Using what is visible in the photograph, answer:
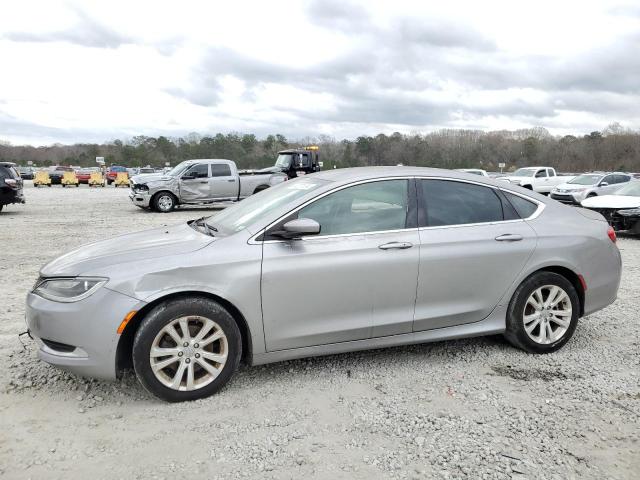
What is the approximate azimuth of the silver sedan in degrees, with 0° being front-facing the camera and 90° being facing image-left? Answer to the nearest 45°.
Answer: approximately 90°

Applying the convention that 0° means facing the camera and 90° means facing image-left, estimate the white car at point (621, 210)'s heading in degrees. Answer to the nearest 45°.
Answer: approximately 45°

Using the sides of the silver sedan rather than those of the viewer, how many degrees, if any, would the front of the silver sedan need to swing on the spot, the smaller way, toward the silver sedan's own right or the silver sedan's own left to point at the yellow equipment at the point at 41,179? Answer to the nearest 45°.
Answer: approximately 45° to the silver sedan's own right

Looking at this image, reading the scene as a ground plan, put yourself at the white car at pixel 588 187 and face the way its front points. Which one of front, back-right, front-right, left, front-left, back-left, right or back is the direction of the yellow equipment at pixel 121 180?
front-right

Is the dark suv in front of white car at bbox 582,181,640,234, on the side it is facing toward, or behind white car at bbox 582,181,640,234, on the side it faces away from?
in front

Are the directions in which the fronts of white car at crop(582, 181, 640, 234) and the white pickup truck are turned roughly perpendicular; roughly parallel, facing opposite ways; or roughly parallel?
roughly parallel

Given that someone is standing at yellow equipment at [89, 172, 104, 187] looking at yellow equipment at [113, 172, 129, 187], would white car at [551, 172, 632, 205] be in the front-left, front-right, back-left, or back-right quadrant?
front-right

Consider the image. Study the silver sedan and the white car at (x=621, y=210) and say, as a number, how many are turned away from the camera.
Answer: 0

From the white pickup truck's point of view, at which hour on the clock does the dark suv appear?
The dark suv is roughly at 12 o'clock from the white pickup truck.

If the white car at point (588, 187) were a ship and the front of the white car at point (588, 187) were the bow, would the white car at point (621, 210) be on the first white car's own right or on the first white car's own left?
on the first white car's own left

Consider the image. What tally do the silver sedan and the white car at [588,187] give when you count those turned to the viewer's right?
0

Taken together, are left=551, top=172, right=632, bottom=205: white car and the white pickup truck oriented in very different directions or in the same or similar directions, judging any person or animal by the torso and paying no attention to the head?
same or similar directions

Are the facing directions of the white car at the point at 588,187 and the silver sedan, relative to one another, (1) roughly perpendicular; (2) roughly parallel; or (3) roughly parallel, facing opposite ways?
roughly parallel

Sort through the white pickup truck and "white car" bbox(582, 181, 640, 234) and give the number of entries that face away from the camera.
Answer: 0
